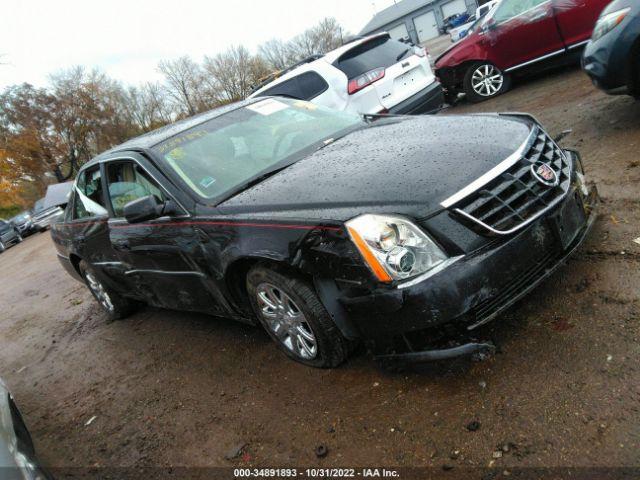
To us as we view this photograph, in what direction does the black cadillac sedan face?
facing the viewer and to the right of the viewer

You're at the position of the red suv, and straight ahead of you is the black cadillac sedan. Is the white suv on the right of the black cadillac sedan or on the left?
right

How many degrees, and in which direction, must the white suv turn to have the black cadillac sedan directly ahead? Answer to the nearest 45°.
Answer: approximately 135° to its left

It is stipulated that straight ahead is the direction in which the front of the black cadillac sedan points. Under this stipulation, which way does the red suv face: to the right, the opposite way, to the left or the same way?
the opposite way

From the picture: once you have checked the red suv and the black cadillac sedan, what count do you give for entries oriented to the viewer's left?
1

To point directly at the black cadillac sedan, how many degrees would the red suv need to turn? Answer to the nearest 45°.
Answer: approximately 90° to its left

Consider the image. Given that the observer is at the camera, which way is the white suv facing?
facing away from the viewer and to the left of the viewer

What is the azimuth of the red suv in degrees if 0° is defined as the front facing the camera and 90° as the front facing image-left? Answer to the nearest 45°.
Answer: approximately 90°

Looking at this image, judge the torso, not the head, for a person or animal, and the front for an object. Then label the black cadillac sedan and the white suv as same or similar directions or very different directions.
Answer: very different directions

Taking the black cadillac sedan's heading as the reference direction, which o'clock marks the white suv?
The white suv is roughly at 8 o'clock from the black cadillac sedan.

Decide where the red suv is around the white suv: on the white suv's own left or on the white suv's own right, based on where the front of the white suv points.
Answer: on the white suv's own right

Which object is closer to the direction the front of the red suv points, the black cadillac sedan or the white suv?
the white suv
